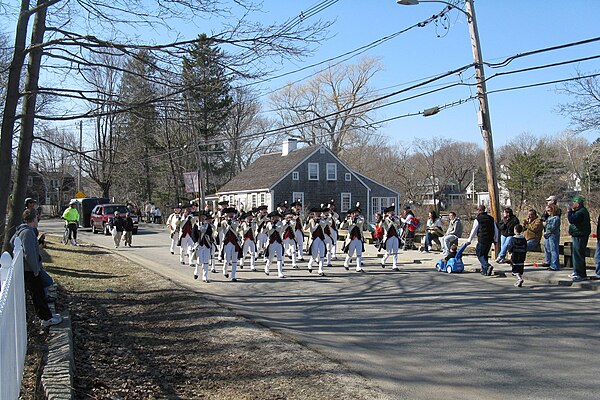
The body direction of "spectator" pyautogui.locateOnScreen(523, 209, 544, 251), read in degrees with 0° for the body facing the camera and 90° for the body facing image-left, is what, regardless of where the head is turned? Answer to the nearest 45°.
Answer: approximately 45°

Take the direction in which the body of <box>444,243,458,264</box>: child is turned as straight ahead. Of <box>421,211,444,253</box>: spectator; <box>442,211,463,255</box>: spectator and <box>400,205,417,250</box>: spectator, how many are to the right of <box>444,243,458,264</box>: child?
3

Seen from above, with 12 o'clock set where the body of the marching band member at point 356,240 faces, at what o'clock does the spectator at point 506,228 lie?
The spectator is roughly at 9 o'clock from the marching band member.

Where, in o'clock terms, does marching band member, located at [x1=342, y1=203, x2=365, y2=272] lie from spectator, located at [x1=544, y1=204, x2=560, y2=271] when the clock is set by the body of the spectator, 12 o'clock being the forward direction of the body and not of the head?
The marching band member is roughly at 12 o'clock from the spectator.

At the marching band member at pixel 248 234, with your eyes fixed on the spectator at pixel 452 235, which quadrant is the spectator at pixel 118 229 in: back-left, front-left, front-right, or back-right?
back-left

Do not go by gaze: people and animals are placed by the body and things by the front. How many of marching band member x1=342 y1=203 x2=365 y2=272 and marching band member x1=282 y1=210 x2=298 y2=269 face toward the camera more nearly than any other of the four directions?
2

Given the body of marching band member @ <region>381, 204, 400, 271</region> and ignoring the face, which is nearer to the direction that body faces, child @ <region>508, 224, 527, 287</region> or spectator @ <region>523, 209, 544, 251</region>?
the child

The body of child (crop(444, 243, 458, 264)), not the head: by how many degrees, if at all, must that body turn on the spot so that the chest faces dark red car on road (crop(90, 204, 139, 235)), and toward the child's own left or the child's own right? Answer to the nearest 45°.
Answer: approximately 45° to the child's own right

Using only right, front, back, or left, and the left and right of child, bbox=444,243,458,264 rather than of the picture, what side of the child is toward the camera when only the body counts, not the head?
left

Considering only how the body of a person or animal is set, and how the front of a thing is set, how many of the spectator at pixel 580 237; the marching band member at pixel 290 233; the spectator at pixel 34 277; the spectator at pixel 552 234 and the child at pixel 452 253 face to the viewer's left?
3
